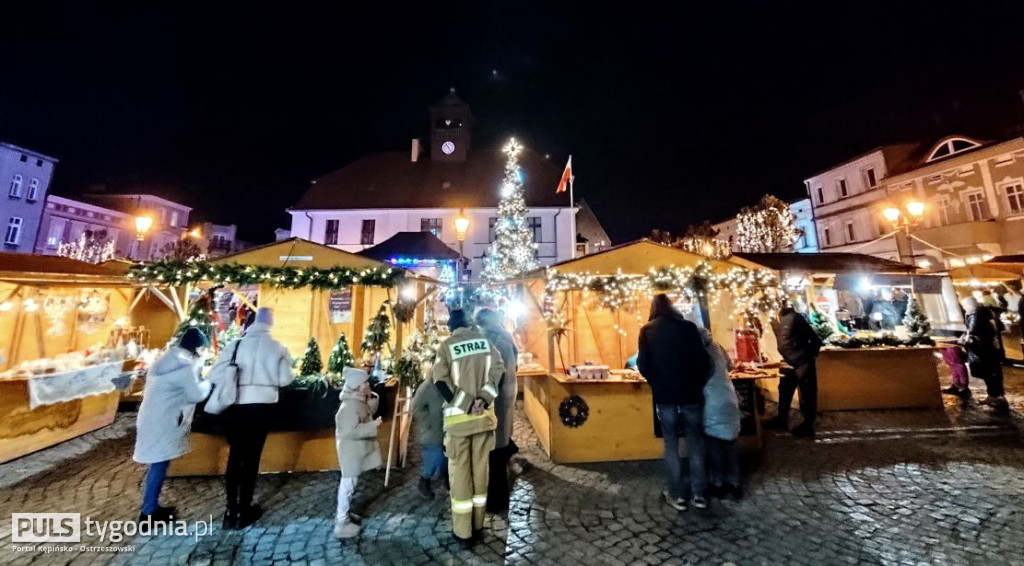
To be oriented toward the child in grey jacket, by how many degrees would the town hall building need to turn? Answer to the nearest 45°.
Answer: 0° — it already faces them

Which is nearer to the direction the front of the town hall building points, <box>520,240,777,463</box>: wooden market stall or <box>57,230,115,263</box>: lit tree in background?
the wooden market stall

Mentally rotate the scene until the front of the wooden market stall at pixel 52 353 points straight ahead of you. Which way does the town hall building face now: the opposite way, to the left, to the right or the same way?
to the right

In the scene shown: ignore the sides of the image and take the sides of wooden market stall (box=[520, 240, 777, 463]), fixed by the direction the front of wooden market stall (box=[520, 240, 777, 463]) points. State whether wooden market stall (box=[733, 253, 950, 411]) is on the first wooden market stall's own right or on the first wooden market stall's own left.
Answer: on the first wooden market stall's own left

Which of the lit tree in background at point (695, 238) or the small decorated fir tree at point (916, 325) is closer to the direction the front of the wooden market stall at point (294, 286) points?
the small decorated fir tree

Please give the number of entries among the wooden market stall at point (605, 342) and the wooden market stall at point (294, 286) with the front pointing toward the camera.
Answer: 2

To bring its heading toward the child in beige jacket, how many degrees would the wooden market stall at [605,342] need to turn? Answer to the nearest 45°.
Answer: approximately 45° to its right

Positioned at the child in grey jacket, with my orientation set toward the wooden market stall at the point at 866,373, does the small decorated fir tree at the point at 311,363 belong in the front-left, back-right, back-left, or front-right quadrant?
back-left

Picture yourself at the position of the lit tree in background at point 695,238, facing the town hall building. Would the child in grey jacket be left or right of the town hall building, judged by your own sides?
left

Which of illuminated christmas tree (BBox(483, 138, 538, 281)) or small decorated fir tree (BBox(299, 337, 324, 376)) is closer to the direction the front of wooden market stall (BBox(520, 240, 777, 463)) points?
the small decorated fir tree
